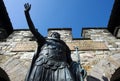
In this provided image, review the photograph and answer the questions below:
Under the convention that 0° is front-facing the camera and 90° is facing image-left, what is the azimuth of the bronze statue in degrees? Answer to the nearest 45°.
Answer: approximately 0°
